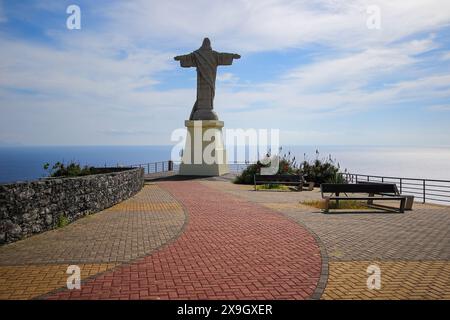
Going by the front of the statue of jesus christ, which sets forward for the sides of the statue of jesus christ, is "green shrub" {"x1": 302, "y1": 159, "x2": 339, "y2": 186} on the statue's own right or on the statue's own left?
on the statue's own right

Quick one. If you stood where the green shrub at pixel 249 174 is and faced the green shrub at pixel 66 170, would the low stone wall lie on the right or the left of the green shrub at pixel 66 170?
left

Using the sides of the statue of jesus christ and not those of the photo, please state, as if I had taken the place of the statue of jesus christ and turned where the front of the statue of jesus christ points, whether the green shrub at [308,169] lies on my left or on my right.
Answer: on my right

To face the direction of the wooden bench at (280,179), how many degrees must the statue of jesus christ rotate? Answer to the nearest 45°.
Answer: approximately 135° to its right

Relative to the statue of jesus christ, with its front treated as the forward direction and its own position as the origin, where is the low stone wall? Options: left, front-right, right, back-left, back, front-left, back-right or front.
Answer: back

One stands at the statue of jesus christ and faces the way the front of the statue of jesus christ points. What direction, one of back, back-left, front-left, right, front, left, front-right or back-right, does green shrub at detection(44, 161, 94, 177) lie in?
back-left

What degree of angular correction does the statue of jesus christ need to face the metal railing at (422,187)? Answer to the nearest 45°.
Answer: approximately 135° to its right

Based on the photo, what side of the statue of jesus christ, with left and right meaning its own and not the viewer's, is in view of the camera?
back
